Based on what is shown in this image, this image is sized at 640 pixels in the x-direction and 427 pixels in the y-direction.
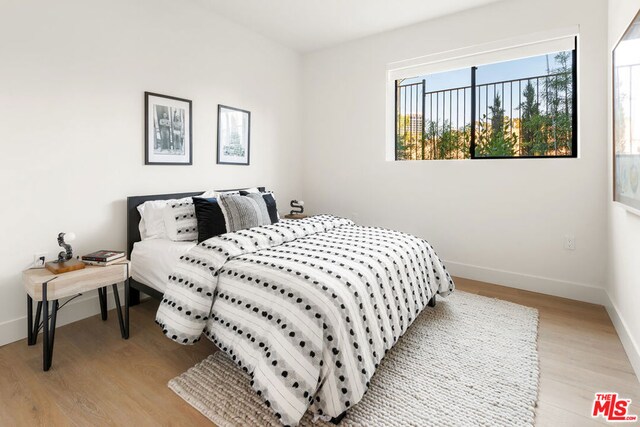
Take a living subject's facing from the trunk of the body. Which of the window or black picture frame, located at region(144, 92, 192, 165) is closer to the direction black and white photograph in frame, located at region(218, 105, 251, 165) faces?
the window

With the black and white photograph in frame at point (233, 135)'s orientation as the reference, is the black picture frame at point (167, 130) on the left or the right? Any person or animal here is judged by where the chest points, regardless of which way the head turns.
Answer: on its right

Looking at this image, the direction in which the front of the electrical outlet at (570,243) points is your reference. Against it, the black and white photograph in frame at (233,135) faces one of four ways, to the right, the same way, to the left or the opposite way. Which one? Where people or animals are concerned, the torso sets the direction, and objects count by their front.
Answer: to the left

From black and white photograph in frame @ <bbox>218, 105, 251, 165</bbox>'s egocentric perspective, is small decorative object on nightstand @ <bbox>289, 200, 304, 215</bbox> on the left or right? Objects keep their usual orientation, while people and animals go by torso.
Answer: on its left

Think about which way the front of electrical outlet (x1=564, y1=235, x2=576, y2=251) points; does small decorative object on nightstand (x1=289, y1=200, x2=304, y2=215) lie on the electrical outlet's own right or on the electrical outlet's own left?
on the electrical outlet's own right

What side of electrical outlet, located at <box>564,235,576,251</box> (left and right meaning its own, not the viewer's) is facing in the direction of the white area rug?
front

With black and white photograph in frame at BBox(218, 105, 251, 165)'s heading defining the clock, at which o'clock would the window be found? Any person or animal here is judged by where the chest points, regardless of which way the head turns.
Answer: The window is roughly at 11 o'clock from the black and white photograph in frame.

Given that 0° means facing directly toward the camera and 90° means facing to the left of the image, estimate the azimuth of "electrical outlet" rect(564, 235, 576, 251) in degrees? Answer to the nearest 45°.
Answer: approximately 0°

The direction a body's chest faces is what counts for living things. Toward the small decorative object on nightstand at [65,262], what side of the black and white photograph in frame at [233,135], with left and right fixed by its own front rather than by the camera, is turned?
right

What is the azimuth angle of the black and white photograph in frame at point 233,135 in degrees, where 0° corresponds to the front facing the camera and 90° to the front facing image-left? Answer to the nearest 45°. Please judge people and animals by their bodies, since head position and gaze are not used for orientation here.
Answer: approximately 315°

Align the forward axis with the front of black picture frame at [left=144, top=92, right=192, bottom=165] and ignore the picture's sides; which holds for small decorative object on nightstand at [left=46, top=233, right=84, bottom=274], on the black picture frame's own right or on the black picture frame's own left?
on the black picture frame's own right

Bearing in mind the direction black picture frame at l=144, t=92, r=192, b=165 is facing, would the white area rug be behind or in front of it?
in front

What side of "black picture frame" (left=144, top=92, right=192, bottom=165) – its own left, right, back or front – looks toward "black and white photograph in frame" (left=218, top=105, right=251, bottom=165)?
left

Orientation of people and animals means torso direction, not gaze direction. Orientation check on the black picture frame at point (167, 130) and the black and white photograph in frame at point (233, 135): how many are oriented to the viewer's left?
0

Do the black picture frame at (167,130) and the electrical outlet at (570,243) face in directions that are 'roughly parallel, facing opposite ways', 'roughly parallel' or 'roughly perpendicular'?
roughly perpendicular
